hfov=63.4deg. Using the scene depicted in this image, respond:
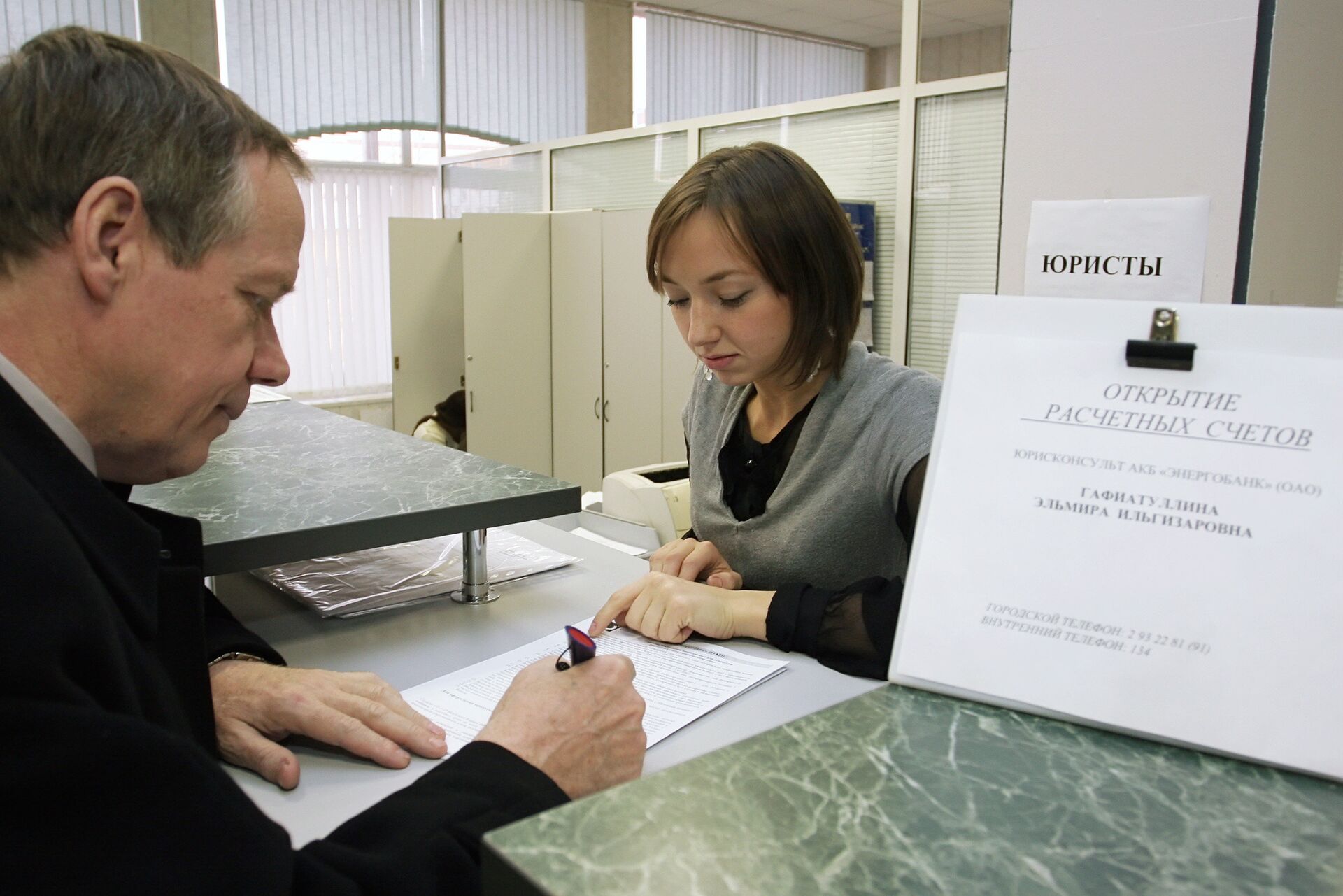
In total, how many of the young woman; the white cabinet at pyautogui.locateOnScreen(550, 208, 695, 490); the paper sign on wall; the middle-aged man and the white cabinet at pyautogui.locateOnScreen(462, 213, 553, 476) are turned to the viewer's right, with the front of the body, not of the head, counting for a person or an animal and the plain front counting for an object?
1

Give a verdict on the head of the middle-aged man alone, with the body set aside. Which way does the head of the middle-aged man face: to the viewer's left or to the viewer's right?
to the viewer's right

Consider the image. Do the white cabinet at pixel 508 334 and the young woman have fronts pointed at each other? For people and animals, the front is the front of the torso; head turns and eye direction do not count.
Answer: no

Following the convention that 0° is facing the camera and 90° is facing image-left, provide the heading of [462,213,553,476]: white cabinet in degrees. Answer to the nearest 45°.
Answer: approximately 45°

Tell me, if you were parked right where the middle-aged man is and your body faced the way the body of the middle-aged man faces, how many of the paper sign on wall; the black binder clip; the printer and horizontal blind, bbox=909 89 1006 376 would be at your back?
0

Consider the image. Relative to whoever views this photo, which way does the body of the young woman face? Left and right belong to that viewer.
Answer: facing the viewer and to the left of the viewer

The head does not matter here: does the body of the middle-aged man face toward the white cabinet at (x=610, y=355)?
no

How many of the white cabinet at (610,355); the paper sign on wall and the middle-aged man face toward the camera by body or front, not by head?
2

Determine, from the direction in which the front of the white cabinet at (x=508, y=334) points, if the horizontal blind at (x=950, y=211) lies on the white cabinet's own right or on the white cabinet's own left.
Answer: on the white cabinet's own left

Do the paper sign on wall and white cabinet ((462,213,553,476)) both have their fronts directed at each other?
no

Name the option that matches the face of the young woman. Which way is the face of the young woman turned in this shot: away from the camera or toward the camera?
toward the camera

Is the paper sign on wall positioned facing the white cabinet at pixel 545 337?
no

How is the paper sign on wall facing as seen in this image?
toward the camera

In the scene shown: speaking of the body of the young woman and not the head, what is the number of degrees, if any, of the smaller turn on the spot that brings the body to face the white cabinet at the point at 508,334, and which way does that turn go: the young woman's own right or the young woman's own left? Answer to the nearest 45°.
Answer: approximately 135° to the young woman's own right

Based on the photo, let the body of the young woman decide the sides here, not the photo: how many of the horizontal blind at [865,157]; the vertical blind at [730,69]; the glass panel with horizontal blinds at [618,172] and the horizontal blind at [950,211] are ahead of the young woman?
0

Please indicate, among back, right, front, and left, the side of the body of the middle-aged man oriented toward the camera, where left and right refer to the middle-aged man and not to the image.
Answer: right

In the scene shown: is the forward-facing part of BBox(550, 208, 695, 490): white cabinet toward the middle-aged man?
yes

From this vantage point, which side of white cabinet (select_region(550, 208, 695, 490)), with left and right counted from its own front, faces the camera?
front

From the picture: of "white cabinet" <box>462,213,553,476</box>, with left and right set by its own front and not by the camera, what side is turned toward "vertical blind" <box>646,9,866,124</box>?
back
